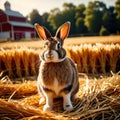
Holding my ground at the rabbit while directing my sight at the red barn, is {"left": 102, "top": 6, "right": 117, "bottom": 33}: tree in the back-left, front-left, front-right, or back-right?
front-right

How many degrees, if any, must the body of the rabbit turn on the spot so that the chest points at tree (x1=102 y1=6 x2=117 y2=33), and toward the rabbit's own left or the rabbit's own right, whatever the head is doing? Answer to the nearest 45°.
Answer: approximately 180°

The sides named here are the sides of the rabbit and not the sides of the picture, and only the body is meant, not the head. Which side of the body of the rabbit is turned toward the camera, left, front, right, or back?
front

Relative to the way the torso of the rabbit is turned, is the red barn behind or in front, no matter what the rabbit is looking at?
behind
